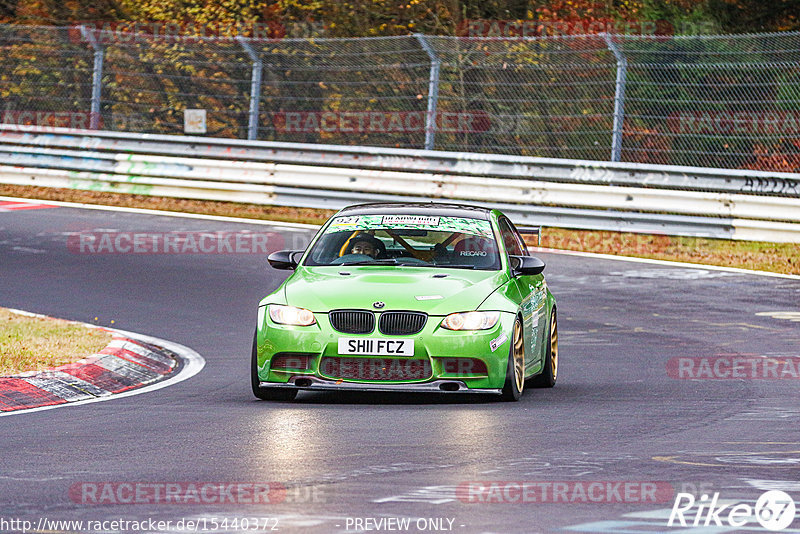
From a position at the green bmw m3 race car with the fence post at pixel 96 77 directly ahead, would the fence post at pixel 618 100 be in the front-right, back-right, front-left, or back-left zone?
front-right

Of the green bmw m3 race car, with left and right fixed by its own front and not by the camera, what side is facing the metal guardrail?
back

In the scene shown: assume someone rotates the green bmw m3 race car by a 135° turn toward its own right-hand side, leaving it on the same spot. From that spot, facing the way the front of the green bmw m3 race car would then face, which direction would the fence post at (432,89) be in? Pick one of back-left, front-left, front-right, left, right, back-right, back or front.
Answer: front-right

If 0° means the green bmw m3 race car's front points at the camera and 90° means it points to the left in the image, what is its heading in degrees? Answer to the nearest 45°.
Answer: approximately 0°

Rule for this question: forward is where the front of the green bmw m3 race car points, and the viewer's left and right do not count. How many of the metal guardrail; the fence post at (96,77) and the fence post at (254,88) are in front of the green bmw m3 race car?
0

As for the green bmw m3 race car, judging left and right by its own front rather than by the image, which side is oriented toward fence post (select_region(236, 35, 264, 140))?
back

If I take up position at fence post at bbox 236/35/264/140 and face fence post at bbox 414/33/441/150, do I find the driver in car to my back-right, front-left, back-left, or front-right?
front-right

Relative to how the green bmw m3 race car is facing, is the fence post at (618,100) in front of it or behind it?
behind

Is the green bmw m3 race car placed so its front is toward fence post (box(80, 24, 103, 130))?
no
